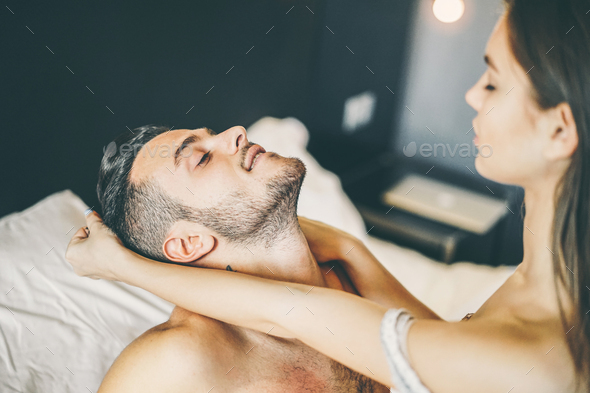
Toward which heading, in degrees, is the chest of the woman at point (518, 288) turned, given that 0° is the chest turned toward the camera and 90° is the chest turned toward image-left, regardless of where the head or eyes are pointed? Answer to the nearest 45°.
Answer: approximately 90°
